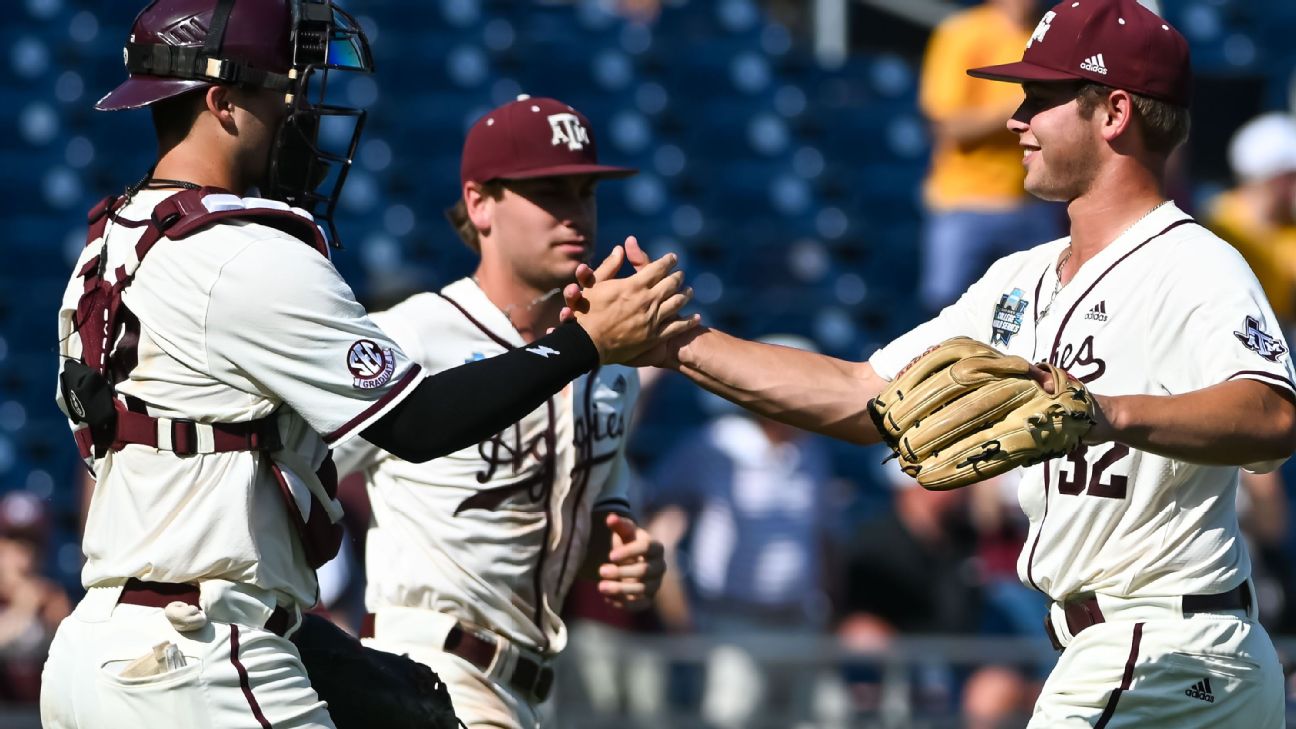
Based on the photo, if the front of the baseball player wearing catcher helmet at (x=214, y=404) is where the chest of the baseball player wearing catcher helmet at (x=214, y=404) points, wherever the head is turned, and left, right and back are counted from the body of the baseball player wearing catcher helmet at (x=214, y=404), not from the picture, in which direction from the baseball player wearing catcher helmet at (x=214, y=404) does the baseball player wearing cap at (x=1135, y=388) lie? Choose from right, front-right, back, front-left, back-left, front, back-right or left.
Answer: front-right

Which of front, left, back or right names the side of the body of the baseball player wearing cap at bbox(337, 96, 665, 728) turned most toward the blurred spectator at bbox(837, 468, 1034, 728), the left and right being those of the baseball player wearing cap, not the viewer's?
left

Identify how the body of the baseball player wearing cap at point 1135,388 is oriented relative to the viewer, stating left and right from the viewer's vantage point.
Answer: facing the viewer and to the left of the viewer

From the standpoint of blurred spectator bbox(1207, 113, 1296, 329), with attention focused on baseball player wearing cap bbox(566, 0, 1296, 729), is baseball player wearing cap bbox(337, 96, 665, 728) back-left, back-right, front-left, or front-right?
front-right

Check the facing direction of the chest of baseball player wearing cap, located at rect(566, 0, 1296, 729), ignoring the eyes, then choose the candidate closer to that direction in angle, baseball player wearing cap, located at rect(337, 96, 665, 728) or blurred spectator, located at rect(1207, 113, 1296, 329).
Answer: the baseball player wearing cap

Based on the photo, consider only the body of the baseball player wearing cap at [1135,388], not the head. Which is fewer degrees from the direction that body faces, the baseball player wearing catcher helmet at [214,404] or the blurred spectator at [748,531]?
the baseball player wearing catcher helmet

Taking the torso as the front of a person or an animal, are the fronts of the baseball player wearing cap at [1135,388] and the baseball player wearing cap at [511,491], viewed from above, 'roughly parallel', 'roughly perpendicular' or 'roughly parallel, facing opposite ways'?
roughly perpendicular

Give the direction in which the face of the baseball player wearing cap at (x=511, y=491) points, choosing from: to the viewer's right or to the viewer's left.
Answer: to the viewer's right

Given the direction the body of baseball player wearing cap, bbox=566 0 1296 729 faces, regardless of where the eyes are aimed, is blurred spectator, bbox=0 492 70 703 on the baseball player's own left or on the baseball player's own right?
on the baseball player's own right

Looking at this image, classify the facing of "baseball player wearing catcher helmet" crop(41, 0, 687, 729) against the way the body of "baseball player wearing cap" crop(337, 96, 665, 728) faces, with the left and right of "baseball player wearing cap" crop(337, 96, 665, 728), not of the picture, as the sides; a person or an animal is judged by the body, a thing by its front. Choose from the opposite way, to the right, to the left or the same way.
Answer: to the left

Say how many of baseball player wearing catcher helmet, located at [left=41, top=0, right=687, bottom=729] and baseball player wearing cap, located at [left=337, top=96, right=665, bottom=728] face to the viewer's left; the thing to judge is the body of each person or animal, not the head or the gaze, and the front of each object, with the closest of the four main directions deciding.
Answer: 0

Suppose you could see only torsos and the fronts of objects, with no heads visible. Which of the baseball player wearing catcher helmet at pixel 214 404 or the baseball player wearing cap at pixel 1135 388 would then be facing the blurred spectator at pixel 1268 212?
the baseball player wearing catcher helmet at pixel 214 404

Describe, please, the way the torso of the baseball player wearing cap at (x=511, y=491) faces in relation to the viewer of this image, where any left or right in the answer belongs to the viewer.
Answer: facing the viewer and to the right of the viewer

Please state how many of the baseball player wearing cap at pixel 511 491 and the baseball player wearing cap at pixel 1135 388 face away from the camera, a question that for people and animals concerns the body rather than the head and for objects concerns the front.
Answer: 0

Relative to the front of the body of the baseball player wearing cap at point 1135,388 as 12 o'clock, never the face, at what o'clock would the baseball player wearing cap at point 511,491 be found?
the baseball player wearing cap at point 511,491 is roughly at 2 o'clock from the baseball player wearing cap at point 1135,388.

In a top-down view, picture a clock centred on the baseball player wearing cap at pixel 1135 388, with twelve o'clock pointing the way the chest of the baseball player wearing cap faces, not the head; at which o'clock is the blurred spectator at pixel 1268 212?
The blurred spectator is roughly at 5 o'clock from the baseball player wearing cap.

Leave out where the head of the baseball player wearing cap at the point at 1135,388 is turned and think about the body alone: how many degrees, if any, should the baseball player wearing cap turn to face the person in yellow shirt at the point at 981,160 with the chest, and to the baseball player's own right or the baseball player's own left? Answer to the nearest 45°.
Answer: approximately 135° to the baseball player's own right

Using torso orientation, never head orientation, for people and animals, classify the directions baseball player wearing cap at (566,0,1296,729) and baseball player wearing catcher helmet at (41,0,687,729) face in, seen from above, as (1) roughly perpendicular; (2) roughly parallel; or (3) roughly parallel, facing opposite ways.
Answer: roughly parallel, facing opposite ways

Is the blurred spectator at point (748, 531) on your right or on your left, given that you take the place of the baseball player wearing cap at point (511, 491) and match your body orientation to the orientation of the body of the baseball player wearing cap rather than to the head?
on your left
